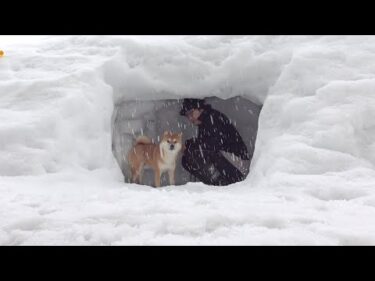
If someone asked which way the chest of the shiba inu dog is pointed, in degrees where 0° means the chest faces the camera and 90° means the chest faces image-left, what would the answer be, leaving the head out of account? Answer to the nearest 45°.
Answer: approximately 315°
